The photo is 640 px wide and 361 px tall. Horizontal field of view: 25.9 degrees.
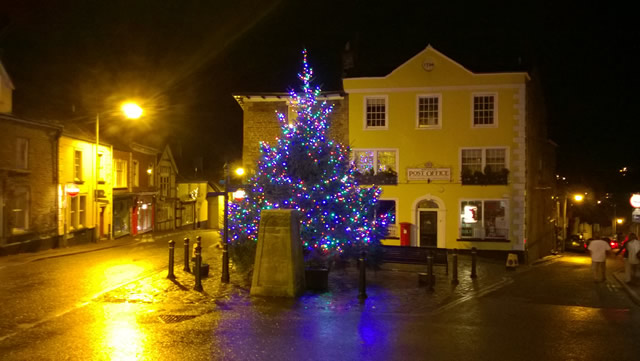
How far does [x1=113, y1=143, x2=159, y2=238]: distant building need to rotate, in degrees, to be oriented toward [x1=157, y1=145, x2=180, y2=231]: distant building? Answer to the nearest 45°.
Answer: approximately 135° to its left

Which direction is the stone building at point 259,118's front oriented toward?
toward the camera

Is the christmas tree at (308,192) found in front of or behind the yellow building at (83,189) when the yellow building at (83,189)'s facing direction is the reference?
in front

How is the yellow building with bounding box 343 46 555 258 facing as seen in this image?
toward the camera

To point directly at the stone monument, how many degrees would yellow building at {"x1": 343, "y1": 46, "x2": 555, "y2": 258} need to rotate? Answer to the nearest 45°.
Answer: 0° — it already faces it

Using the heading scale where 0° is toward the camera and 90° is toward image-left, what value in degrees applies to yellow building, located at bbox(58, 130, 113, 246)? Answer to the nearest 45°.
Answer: approximately 315°

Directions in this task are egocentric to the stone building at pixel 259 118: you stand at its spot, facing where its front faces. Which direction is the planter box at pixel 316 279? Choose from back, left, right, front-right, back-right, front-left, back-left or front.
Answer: front

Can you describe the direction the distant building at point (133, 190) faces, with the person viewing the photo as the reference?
facing the viewer and to the right of the viewer

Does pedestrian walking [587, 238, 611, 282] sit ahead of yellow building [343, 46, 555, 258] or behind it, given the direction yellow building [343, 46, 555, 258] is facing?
ahead

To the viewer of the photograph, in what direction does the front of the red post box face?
facing the viewer
